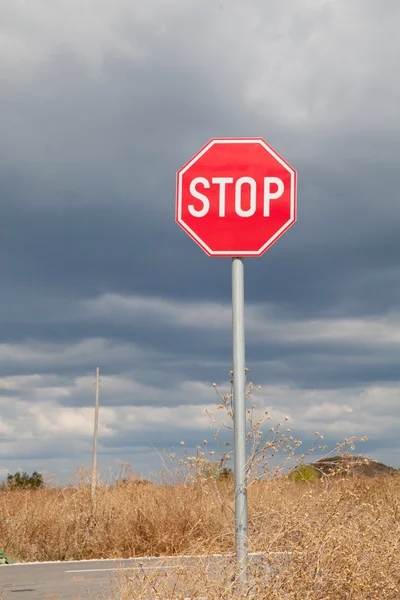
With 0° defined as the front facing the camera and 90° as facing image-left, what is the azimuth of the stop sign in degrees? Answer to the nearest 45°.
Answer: approximately 0°
